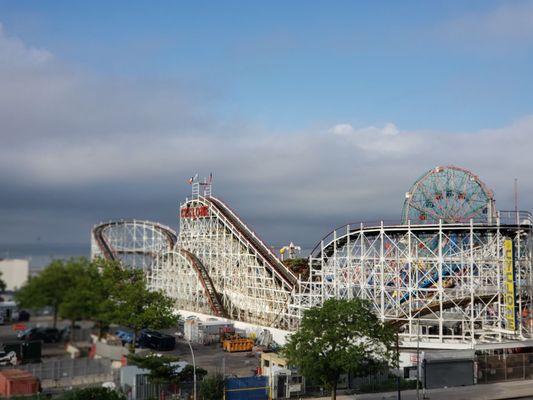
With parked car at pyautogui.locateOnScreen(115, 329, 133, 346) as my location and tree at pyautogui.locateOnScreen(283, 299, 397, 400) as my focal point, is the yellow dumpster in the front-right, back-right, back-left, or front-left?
front-left
